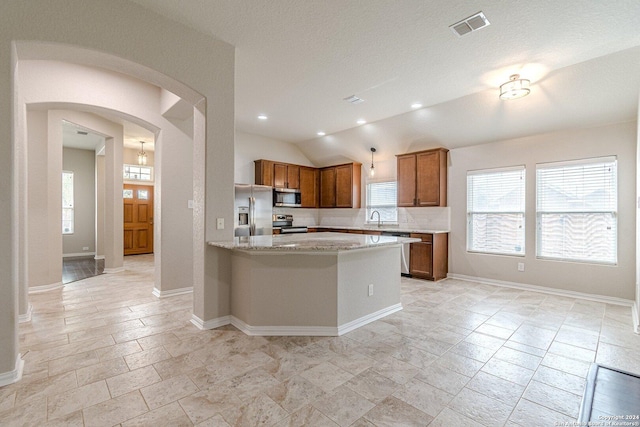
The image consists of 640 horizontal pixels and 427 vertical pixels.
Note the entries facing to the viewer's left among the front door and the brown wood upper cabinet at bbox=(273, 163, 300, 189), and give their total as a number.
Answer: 0

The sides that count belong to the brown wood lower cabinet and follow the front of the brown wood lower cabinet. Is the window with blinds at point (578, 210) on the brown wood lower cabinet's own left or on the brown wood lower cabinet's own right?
on the brown wood lower cabinet's own left

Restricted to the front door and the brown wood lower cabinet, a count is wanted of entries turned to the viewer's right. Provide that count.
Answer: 0

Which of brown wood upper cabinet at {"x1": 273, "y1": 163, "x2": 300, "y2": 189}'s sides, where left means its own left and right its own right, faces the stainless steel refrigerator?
right

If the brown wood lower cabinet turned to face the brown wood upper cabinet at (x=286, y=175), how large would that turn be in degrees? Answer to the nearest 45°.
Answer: approximately 45° to its right

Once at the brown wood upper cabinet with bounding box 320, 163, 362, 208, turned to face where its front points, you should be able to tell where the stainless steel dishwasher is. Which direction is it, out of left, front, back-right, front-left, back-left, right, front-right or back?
left

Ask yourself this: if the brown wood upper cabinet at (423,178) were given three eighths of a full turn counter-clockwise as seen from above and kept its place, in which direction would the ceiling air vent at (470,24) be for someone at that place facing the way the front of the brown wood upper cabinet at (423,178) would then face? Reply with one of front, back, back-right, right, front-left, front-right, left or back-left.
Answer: right

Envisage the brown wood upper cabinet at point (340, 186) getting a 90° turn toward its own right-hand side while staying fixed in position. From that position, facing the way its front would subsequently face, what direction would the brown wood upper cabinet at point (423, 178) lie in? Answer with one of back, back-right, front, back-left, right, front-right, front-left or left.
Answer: back
